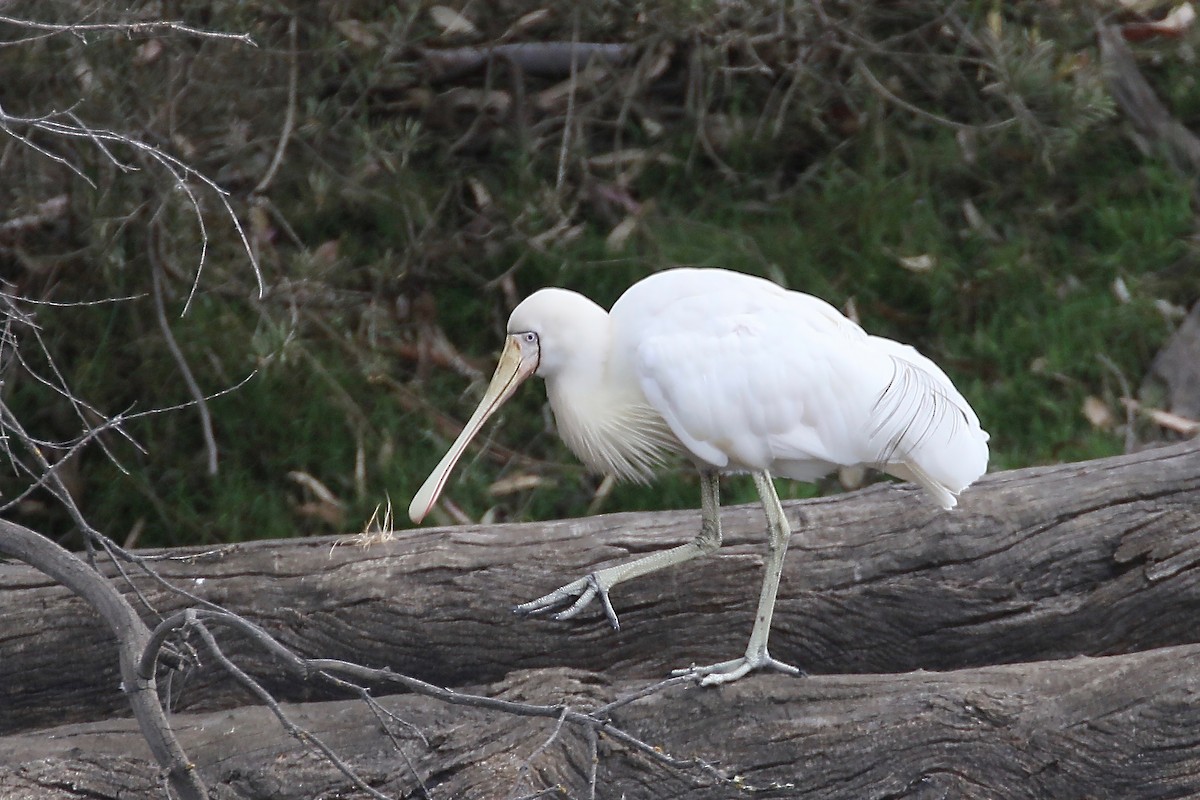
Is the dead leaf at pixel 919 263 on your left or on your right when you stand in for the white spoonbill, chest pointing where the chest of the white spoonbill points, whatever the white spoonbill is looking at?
on your right

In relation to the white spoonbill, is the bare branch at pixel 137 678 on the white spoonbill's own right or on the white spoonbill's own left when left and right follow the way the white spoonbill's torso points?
on the white spoonbill's own left

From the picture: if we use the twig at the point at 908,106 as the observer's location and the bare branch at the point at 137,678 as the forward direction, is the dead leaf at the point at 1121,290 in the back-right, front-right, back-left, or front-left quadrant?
front-left

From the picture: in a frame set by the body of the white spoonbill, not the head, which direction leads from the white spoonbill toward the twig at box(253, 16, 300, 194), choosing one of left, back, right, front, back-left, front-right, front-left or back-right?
front-right

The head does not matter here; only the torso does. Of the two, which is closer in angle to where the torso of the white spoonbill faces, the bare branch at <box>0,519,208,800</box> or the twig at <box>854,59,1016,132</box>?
the bare branch

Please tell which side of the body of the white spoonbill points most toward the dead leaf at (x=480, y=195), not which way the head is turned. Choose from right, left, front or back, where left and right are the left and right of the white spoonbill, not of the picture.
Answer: right

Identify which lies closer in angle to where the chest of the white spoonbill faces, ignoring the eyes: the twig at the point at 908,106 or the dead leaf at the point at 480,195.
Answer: the dead leaf

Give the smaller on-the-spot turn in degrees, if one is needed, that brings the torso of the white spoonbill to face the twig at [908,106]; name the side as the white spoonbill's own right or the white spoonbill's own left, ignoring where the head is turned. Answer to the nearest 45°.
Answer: approximately 90° to the white spoonbill's own right

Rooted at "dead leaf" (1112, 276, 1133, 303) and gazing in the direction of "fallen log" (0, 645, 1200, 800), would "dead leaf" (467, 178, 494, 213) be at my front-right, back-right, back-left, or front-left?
front-right

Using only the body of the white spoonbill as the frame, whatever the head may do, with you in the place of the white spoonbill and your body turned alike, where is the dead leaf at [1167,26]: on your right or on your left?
on your right

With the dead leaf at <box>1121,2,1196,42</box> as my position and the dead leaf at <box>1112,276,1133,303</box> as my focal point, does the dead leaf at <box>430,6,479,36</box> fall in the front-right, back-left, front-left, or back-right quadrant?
front-right

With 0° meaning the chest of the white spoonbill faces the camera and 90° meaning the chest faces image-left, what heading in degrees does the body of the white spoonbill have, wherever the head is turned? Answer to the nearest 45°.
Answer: approximately 90°

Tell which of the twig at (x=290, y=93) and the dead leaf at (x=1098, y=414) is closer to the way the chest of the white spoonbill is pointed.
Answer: the twig
